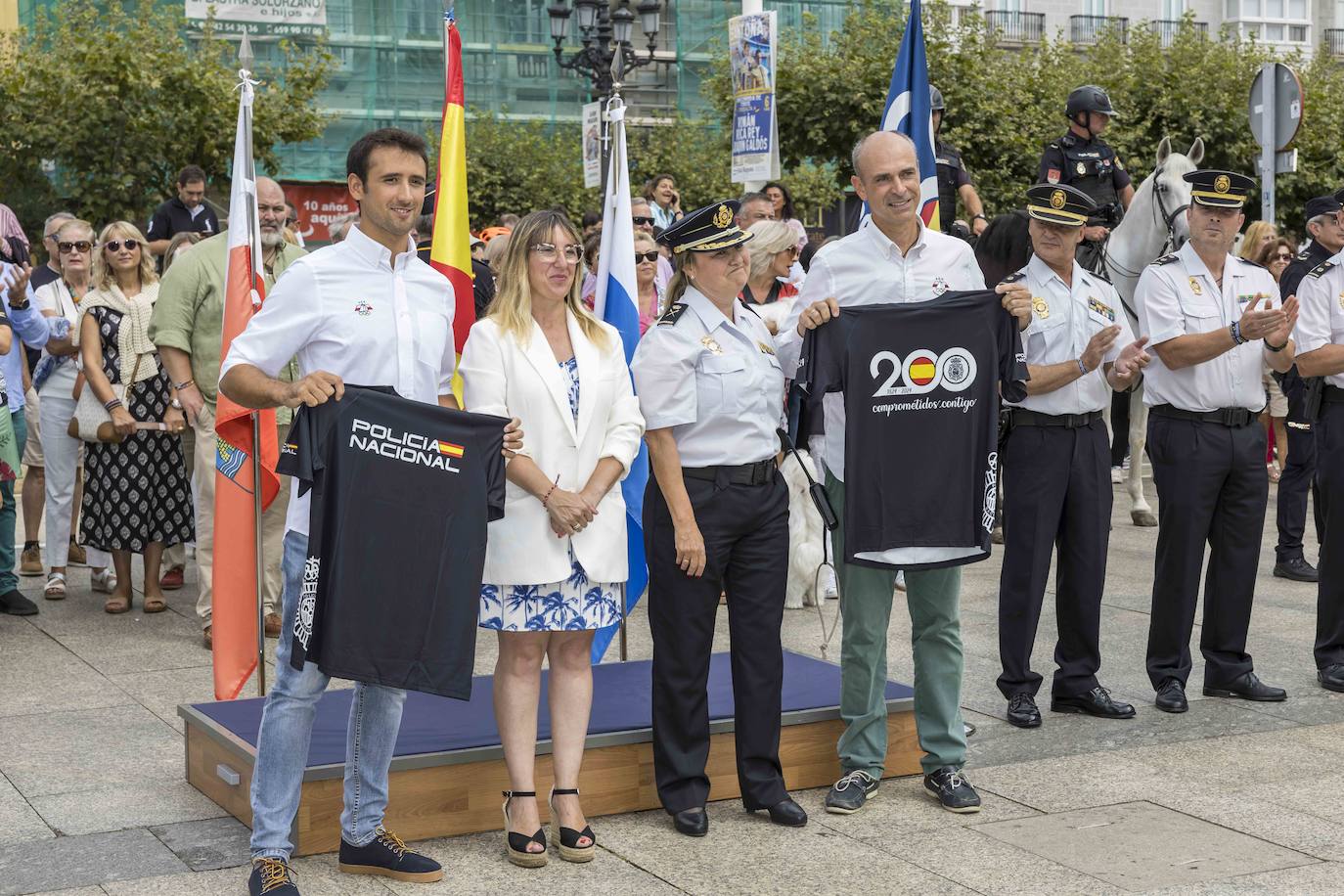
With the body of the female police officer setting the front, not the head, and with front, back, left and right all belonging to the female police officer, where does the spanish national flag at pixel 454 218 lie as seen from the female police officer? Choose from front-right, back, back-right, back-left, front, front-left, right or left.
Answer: back

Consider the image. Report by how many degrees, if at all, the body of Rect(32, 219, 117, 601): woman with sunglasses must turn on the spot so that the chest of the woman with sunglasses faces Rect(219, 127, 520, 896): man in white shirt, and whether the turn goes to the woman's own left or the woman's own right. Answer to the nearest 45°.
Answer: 0° — they already face them

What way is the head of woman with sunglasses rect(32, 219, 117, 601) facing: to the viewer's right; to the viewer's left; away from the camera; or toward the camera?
toward the camera

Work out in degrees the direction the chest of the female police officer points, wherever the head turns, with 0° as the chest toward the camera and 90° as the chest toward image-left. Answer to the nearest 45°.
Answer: approximately 315°

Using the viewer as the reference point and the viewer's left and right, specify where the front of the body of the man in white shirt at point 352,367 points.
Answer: facing the viewer and to the right of the viewer

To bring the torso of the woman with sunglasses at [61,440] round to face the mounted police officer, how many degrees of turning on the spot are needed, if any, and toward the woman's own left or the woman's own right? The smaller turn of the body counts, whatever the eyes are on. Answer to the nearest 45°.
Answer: approximately 90° to the woman's own left

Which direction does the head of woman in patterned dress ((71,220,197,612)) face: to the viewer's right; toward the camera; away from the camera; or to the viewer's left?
toward the camera

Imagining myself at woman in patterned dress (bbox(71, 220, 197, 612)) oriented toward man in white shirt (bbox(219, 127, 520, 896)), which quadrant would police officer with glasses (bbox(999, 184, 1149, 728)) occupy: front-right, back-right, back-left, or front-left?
front-left

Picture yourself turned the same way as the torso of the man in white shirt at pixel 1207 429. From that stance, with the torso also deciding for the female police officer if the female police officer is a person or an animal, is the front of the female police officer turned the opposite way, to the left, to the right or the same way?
the same way

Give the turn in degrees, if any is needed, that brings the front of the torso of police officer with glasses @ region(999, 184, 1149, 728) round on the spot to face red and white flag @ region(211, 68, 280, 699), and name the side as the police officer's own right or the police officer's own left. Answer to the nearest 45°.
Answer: approximately 135° to the police officer's own right

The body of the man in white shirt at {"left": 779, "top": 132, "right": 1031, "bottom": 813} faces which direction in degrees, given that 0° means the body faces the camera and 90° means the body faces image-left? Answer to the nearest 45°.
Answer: approximately 0°

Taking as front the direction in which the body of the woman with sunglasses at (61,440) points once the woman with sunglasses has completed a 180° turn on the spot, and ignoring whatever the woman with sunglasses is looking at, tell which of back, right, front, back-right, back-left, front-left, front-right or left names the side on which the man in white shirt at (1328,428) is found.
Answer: back-right

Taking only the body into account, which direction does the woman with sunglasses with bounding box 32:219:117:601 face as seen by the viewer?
toward the camera

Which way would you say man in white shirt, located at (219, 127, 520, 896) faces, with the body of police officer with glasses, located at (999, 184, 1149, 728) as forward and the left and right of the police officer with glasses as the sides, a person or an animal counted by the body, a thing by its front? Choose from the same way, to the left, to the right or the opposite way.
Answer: the same way

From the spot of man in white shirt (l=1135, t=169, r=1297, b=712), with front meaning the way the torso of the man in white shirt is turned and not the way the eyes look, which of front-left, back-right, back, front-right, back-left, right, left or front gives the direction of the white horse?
back-left

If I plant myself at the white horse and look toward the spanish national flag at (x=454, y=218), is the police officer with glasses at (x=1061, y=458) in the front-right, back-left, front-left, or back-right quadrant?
front-left
